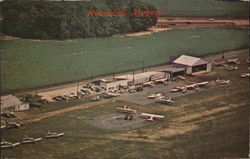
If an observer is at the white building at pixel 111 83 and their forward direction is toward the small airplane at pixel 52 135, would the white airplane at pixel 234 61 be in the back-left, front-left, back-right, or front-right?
back-left

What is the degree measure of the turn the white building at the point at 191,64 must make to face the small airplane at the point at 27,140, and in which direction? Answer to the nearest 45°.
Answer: approximately 90° to its right

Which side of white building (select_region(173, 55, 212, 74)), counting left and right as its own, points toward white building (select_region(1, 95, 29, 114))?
right

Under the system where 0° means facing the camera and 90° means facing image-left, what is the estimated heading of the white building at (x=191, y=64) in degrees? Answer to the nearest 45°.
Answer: approximately 315°

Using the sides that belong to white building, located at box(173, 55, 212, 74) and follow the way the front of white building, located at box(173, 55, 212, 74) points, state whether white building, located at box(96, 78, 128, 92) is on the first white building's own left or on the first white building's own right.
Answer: on the first white building's own right
